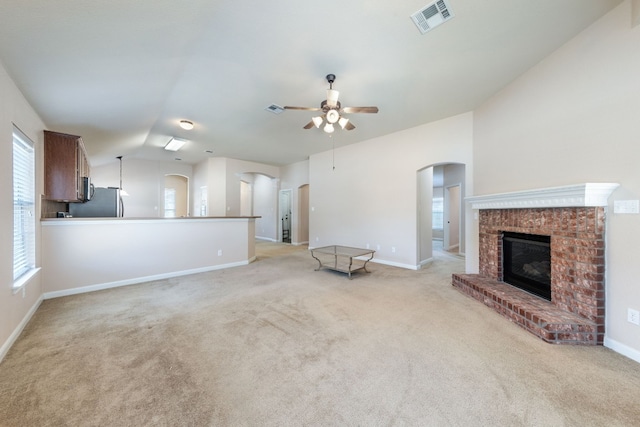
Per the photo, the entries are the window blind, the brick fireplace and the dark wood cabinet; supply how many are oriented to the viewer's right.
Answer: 2

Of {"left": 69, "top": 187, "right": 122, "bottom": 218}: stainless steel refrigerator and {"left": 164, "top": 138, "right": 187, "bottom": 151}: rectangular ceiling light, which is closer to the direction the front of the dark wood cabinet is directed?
the rectangular ceiling light

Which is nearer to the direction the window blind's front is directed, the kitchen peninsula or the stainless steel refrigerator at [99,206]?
the kitchen peninsula

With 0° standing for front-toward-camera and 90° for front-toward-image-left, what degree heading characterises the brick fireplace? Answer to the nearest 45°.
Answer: approximately 45°

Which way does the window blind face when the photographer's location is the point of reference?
facing to the right of the viewer

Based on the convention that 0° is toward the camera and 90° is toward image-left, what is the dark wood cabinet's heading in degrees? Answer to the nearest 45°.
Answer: approximately 270°
